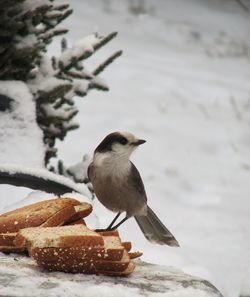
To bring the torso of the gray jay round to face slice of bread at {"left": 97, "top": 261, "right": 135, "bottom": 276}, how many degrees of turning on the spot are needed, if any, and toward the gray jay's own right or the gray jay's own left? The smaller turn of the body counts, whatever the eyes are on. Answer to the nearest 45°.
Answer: approximately 45° to the gray jay's own left

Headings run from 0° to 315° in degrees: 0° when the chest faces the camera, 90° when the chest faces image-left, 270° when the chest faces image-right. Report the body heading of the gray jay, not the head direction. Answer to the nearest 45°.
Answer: approximately 45°

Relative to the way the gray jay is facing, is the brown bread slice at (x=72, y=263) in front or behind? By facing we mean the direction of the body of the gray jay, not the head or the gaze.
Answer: in front

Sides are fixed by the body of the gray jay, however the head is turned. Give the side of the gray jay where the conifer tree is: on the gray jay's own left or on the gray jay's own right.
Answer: on the gray jay's own right

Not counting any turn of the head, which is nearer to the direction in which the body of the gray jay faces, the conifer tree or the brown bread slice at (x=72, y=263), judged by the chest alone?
the brown bread slice

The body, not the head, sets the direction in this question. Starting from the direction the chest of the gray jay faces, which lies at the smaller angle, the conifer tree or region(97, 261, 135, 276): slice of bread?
the slice of bread
